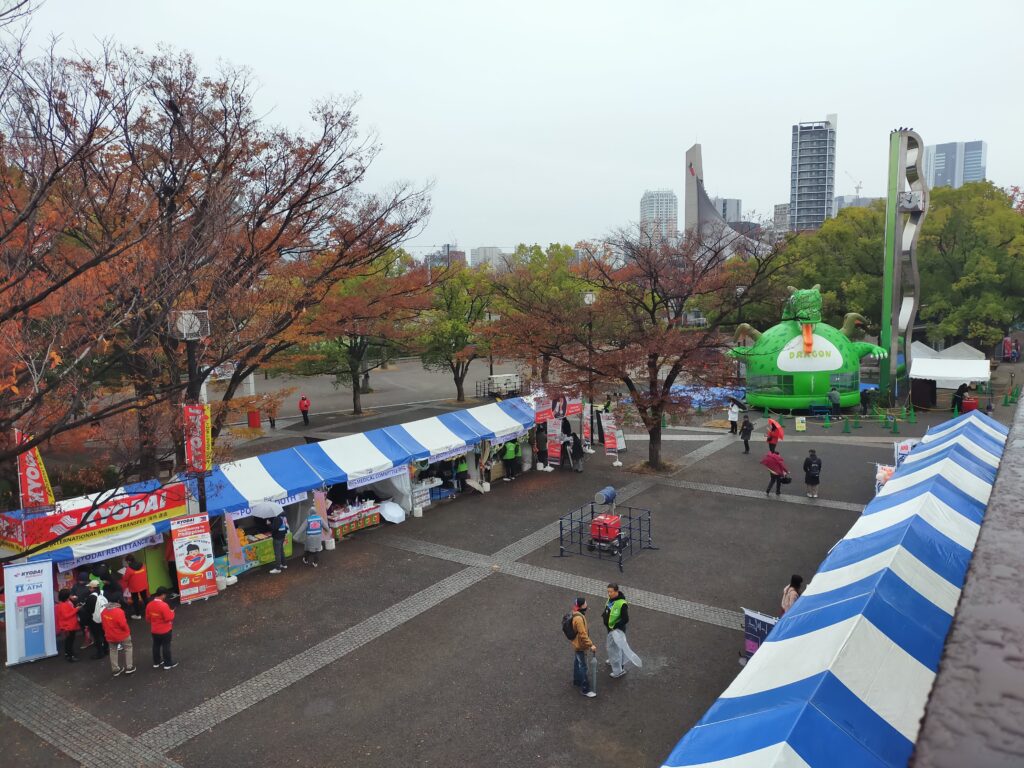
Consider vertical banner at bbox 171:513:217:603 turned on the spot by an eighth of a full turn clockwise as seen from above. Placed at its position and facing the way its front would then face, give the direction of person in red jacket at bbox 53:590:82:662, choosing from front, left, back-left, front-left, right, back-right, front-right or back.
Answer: front

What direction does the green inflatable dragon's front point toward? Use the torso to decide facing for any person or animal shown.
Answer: toward the camera

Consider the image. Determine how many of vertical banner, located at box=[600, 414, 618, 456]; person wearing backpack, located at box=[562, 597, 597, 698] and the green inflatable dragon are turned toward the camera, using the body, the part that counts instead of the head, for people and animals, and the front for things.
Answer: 2

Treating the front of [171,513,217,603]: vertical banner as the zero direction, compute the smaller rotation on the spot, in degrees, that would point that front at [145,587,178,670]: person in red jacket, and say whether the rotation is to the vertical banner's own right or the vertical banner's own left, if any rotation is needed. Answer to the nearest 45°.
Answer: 0° — it already faces them

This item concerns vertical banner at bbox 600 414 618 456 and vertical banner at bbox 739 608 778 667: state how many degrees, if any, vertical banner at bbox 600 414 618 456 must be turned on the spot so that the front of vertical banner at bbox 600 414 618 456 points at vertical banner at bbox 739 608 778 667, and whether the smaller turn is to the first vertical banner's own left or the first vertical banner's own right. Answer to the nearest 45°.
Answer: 0° — it already faces it

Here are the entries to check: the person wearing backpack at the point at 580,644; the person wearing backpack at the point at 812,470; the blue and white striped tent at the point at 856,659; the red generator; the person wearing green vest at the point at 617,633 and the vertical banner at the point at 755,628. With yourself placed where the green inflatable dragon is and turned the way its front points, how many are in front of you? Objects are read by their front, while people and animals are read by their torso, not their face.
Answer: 6

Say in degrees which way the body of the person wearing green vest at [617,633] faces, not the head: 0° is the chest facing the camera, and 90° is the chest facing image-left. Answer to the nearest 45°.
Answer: approximately 45°

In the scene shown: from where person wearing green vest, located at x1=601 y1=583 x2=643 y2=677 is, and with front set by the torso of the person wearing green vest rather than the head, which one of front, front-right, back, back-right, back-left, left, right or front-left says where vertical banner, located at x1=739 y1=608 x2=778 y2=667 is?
back-left

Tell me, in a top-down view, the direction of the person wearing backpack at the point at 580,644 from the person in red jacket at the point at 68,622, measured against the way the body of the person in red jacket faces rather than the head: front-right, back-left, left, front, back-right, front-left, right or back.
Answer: front-right

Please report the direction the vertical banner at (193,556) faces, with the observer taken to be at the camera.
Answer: facing the viewer

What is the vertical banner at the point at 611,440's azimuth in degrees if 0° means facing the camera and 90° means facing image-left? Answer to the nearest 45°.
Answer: approximately 0°
